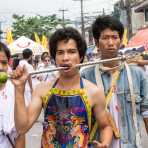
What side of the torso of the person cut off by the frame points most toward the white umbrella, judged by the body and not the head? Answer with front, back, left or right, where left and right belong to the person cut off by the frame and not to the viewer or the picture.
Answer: back

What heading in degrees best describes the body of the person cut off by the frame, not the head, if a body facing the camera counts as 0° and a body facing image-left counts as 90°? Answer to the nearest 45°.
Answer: approximately 0°
